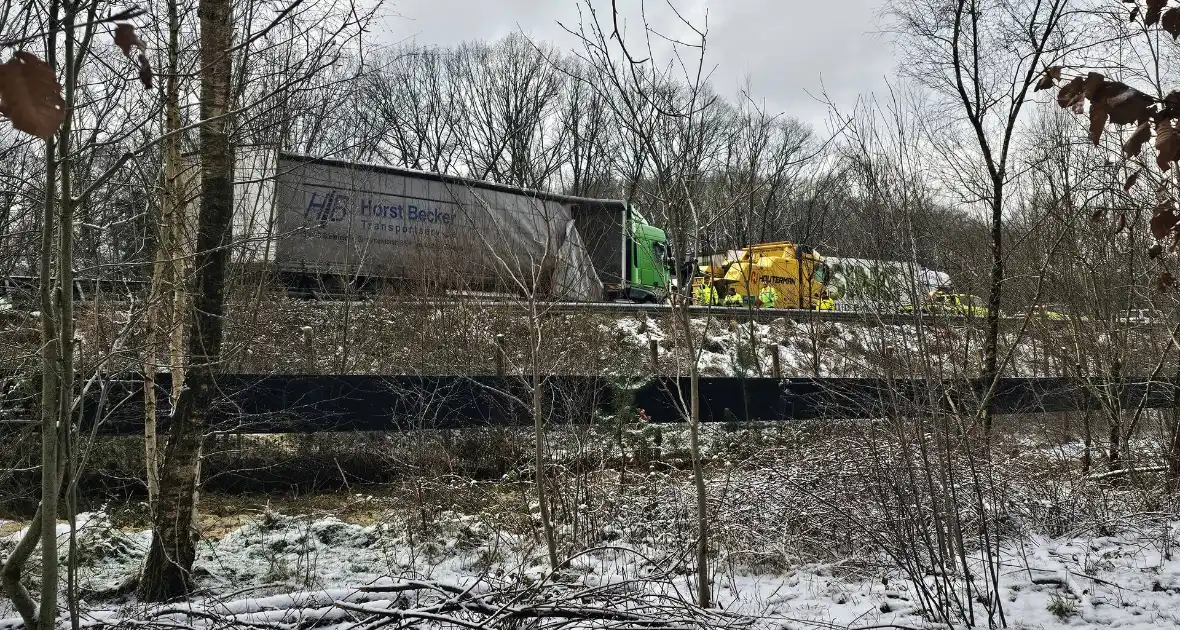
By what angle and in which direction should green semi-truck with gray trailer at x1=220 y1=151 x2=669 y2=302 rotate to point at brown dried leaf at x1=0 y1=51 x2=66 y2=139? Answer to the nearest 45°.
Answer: approximately 135° to its right

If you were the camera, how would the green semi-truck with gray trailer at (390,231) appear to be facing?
facing away from the viewer and to the right of the viewer
